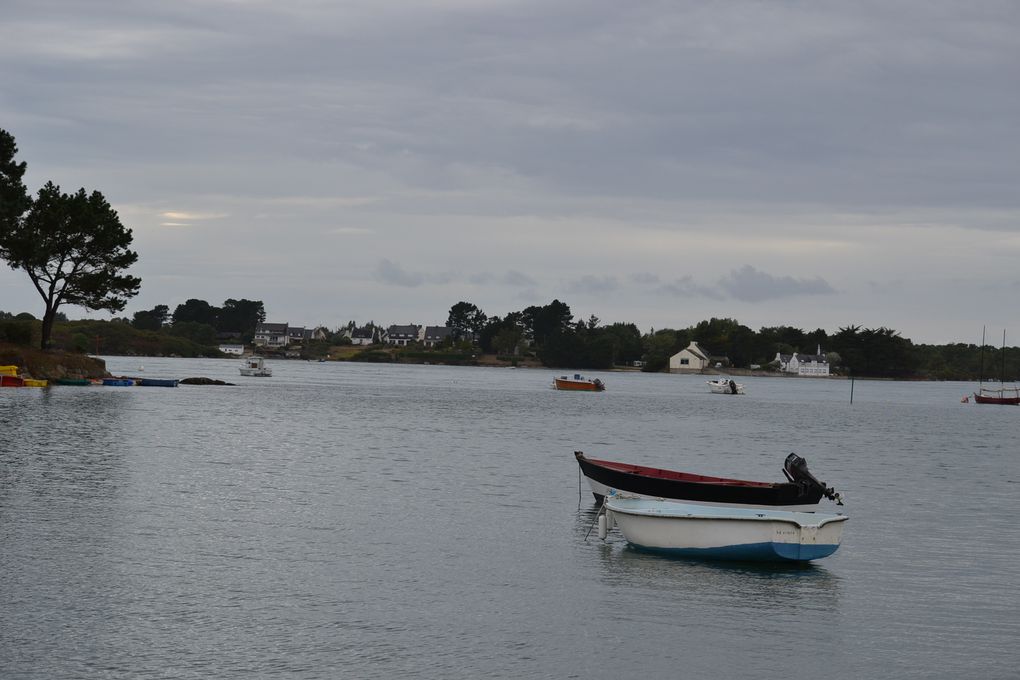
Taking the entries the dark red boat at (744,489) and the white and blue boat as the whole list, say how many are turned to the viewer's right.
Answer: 0

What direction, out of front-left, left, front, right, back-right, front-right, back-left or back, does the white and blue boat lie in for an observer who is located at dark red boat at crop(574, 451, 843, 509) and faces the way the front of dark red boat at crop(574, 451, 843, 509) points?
left

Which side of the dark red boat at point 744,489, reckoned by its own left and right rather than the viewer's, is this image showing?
left

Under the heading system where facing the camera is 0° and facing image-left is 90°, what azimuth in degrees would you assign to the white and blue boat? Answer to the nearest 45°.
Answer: approximately 135°
